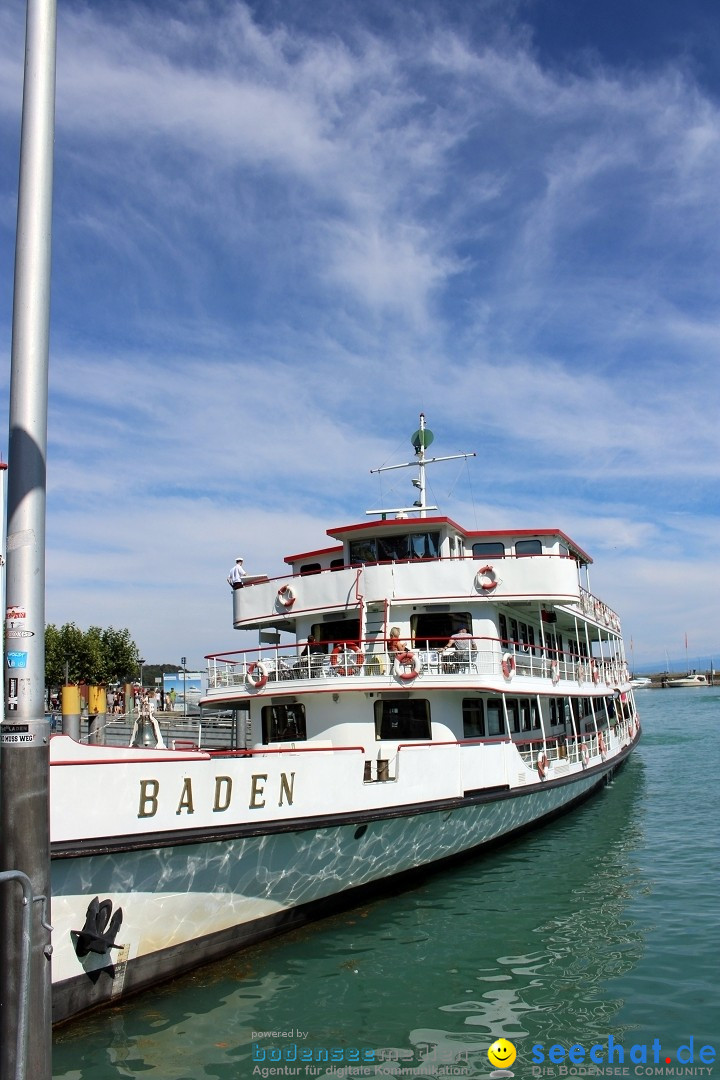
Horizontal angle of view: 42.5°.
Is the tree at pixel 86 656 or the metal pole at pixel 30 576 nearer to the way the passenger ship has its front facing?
the metal pole

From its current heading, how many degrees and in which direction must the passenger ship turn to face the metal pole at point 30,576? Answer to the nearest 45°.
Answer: approximately 45° to its left

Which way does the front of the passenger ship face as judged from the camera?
facing the viewer and to the left of the viewer

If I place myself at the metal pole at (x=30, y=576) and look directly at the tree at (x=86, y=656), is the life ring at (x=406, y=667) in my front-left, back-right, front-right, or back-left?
front-right

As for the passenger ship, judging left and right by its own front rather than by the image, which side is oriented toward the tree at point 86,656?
right
